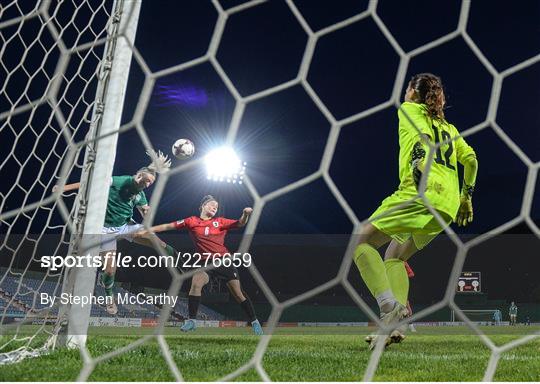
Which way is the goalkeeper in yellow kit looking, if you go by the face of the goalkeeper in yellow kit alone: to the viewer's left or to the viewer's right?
to the viewer's left

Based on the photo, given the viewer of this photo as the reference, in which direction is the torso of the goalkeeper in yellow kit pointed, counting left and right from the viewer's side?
facing away from the viewer and to the left of the viewer
